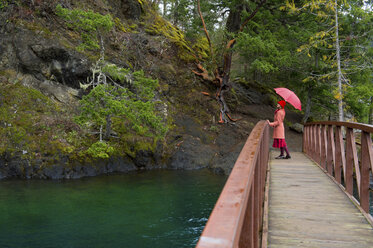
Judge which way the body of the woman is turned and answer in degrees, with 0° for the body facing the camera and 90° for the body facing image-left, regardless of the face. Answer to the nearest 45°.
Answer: approximately 90°

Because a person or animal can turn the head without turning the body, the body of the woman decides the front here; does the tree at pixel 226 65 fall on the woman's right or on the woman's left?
on the woman's right

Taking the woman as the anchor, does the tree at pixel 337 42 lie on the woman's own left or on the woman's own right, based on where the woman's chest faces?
on the woman's own right
